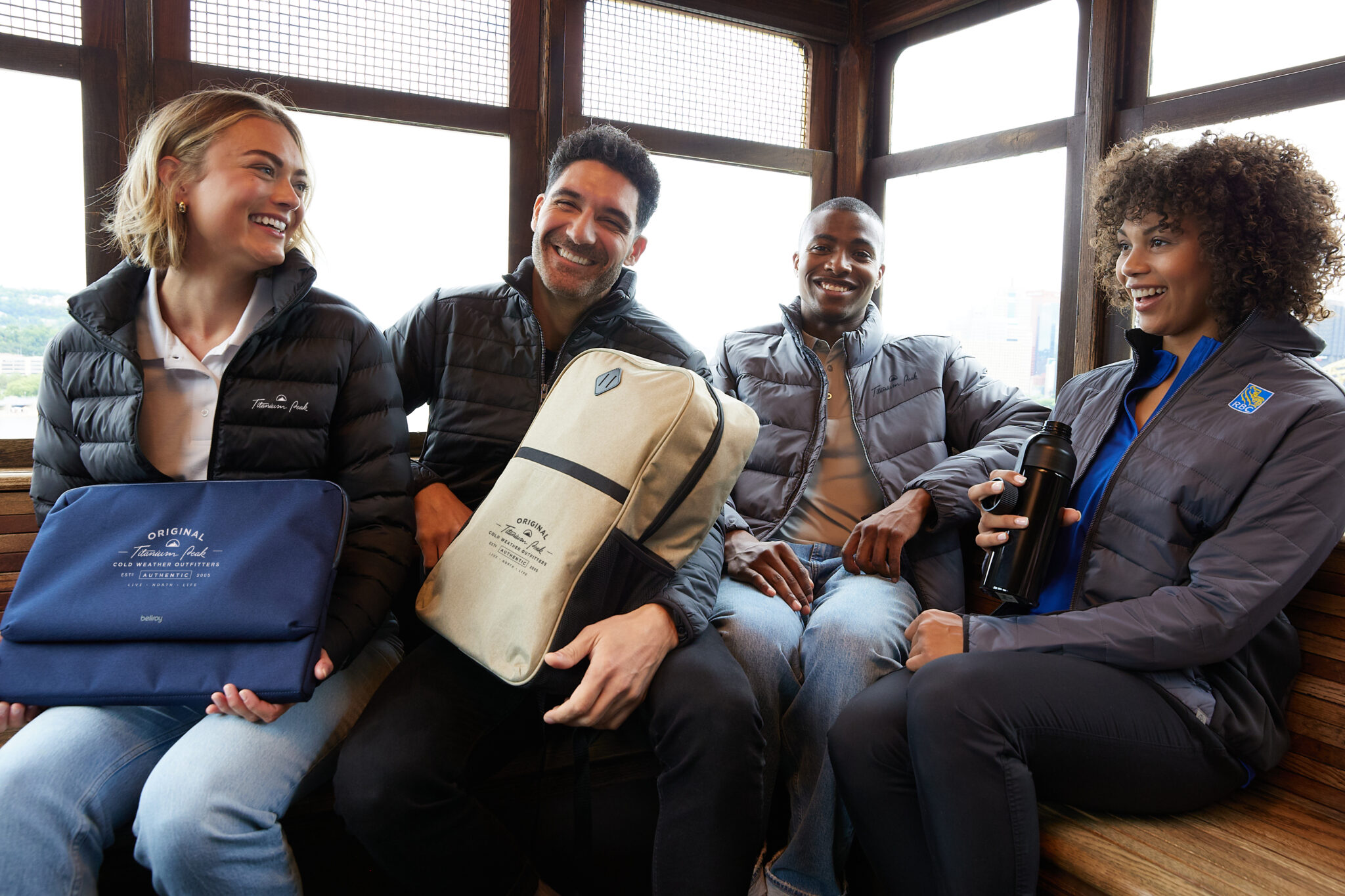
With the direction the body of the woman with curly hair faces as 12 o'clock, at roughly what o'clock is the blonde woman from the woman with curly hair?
The blonde woman is roughly at 1 o'clock from the woman with curly hair.

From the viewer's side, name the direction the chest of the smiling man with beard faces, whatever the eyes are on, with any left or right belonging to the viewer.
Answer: facing the viewer

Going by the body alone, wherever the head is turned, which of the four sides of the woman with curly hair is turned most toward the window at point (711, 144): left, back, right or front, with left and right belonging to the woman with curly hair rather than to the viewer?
right

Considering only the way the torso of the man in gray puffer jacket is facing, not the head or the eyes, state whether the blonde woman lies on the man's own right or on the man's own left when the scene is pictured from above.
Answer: on the man's own right

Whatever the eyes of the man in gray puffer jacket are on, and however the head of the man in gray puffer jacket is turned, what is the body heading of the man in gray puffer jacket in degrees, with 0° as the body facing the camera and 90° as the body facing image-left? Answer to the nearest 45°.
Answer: approximately 0°

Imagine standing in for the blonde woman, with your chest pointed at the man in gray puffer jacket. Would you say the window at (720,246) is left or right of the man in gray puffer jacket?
left

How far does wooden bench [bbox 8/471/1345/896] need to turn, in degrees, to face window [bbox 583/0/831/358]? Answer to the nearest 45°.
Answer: approximately 135° to its right

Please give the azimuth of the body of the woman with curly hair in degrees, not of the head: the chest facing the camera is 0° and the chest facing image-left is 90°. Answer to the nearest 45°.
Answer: approximately 45°

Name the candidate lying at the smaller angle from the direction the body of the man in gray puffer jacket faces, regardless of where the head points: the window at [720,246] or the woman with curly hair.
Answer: the woman with curly hair

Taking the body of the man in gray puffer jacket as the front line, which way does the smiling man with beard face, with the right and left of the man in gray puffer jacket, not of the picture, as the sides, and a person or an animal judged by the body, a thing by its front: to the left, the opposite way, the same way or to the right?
the same way

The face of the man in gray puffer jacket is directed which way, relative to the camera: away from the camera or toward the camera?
toward the camera

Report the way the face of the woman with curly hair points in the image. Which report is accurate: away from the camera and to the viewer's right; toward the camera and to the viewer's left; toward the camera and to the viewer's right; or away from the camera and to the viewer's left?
toward the camera and to the viewer's left
